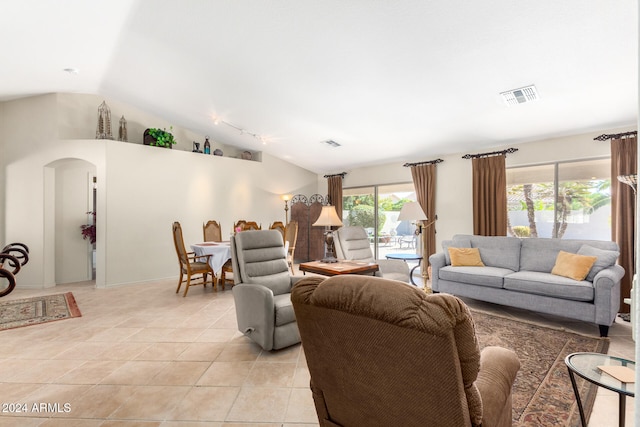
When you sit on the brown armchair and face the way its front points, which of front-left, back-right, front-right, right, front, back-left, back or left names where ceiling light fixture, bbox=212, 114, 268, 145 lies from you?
left

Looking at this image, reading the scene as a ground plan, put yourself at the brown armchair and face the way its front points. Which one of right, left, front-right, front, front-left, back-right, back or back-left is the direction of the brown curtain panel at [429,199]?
front-left

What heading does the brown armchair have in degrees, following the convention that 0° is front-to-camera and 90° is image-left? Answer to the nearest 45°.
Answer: approximately 225°

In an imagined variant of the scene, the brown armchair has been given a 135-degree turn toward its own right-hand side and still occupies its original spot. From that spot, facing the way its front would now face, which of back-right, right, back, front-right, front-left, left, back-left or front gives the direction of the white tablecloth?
back-right

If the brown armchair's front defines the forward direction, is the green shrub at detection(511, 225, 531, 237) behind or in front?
in front

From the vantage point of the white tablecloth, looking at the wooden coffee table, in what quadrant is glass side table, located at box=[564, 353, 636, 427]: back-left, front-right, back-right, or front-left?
front-right

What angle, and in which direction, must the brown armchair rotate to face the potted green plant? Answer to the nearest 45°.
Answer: approximately 90° to its left

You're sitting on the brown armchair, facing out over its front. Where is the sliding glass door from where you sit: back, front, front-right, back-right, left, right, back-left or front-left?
front-left

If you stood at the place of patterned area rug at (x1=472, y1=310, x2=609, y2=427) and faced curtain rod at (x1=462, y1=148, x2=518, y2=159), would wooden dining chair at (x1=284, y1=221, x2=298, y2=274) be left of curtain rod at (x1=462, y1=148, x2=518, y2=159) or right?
left

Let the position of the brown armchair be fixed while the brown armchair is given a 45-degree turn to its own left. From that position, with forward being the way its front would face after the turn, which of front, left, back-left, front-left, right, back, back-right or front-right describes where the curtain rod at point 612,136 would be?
front-right

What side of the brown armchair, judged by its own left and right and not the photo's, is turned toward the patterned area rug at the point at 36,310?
left

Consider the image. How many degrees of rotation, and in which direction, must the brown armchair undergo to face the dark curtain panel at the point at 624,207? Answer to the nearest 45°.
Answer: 0° — it already faces it
